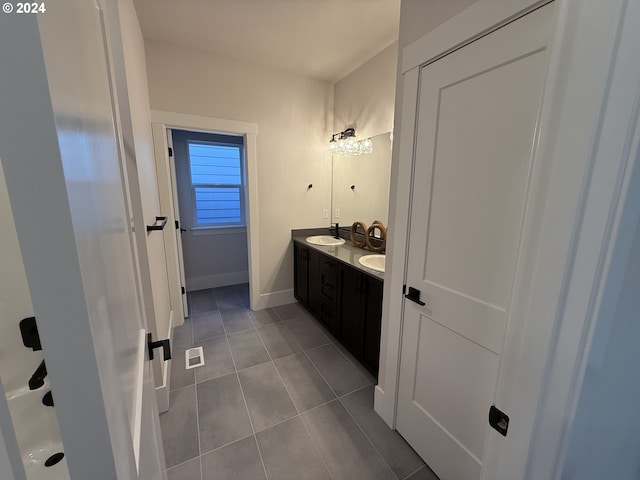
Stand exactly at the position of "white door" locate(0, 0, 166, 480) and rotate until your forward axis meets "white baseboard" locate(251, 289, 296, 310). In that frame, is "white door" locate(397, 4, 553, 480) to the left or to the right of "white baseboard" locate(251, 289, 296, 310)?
right

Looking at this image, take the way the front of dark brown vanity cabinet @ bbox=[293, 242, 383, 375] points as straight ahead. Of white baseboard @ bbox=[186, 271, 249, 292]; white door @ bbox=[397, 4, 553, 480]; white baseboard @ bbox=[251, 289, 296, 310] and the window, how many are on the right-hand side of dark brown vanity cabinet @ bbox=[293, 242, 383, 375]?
3

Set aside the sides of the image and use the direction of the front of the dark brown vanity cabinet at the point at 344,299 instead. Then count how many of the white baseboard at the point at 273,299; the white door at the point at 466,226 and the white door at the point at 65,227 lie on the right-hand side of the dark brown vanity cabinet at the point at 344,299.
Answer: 1

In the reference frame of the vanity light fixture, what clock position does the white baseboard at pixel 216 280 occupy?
The white baseboard is roughly at 2 o'clock from the vanity light fixture.

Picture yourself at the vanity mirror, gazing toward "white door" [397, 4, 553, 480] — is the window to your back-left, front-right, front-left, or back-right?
back-right

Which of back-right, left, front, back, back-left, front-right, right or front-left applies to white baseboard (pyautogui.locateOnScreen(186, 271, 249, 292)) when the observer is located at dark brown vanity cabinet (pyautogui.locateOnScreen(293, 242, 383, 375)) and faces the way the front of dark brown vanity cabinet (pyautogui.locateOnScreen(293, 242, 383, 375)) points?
right

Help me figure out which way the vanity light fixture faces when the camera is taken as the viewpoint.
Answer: facing the viewer and to the left of the viewer

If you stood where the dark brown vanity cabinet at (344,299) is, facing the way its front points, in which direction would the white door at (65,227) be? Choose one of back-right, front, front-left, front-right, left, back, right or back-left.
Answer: front-left

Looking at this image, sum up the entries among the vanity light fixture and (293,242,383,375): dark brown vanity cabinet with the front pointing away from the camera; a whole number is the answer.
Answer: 0

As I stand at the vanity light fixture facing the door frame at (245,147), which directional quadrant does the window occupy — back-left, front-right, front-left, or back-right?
front-right

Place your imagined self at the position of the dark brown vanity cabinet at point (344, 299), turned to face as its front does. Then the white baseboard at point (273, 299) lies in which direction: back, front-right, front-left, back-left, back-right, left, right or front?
right

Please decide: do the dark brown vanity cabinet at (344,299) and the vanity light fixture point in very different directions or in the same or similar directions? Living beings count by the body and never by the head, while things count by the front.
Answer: same or similar directions

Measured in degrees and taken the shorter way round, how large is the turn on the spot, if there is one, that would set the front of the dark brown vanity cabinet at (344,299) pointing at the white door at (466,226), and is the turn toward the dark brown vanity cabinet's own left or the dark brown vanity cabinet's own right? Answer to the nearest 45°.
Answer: approximately 90° to the dark brown vanity cabinet's own left
